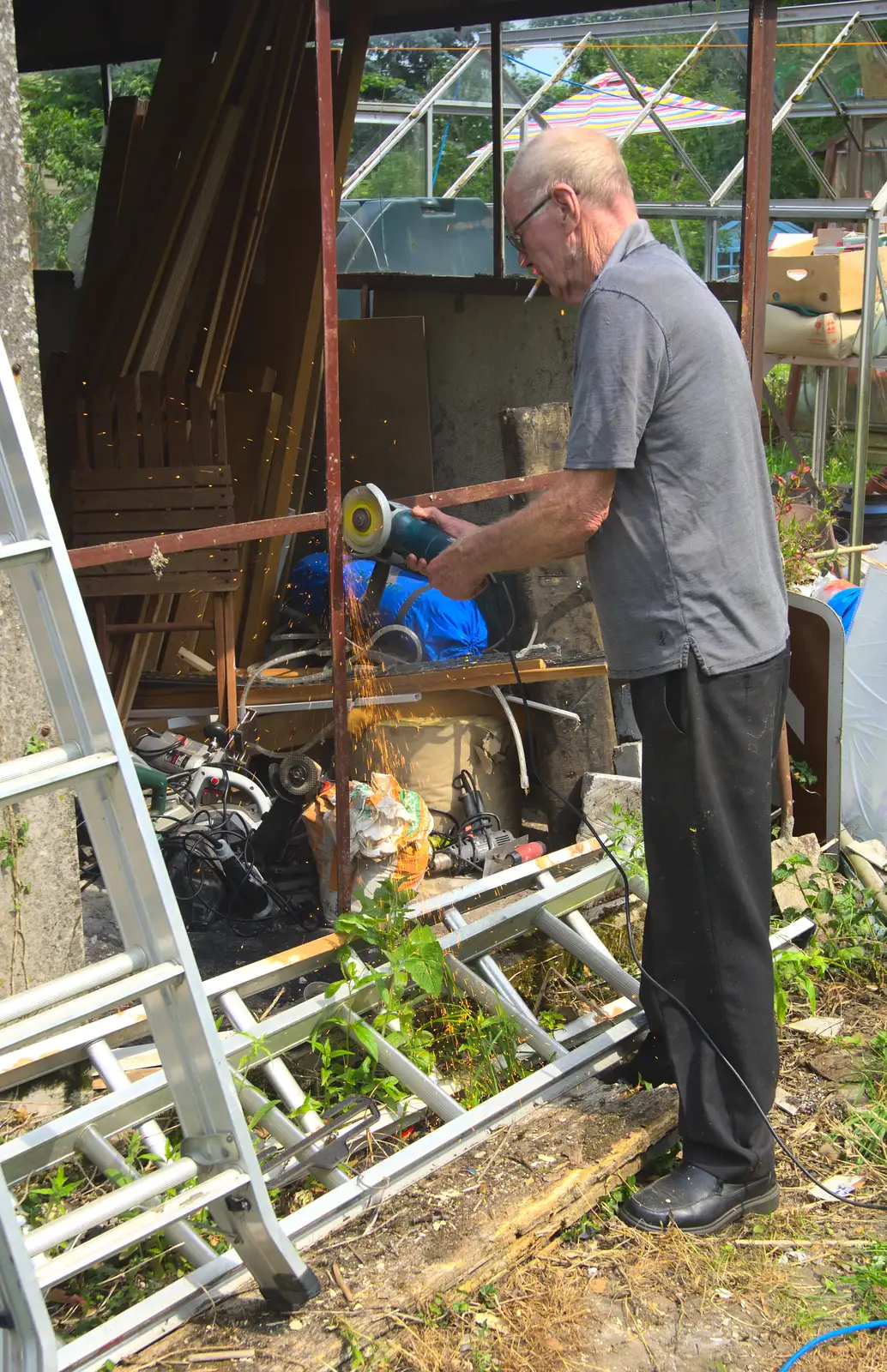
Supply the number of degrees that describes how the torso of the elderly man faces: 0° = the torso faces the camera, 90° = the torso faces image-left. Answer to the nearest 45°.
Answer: approximately 90°

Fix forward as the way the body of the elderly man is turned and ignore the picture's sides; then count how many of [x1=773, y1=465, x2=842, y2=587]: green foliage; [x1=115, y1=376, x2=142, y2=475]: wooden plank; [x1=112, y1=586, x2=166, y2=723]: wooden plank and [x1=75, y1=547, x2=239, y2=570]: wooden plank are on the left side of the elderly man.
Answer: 0

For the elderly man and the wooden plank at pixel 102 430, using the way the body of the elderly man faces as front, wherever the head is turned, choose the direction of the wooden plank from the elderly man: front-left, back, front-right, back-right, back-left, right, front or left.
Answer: front-right

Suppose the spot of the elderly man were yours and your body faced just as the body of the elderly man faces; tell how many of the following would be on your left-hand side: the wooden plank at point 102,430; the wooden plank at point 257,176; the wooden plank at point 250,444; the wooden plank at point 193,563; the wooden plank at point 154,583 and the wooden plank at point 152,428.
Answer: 0

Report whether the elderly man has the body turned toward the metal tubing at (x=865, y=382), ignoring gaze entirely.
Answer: no

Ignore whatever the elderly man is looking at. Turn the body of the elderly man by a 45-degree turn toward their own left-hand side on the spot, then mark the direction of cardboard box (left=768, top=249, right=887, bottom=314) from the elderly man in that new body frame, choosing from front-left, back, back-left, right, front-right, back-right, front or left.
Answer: back-right

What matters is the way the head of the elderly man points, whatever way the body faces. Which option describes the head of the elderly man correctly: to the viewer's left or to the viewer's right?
to the viewer's left

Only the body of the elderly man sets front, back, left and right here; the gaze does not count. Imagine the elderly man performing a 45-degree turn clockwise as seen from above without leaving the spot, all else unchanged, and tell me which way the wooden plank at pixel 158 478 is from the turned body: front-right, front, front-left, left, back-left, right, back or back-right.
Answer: front
